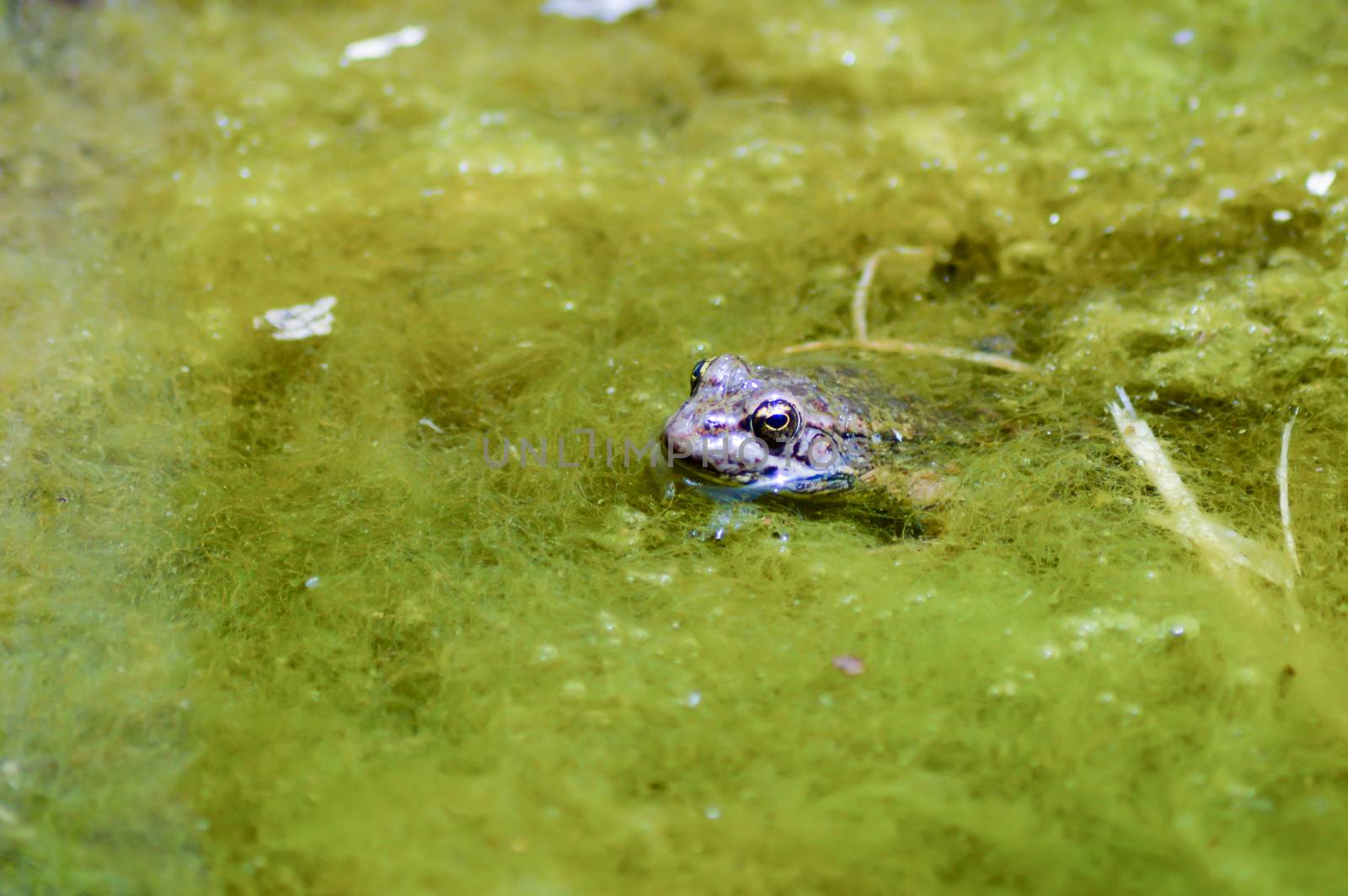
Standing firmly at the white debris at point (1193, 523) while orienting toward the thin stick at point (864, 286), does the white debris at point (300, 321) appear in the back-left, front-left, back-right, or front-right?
front-left

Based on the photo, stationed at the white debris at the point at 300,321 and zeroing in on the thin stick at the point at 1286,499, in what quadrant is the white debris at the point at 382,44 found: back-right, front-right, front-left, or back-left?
back-left

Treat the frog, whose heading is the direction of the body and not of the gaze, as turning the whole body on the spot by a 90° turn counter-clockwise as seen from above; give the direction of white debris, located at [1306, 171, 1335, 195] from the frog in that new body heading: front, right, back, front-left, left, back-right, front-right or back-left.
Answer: left

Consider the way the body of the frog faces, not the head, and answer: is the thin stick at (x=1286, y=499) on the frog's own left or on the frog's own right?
on the frog's own left

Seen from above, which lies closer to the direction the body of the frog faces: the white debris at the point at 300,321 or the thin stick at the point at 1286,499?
the white debris

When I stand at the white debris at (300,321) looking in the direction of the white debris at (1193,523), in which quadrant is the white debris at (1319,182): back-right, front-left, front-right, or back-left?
front-left

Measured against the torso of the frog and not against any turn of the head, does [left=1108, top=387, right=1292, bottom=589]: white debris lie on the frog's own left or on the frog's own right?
on the frog's own left

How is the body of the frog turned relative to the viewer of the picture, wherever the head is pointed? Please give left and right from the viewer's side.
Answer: facing the viewer and to the left of the viewer
